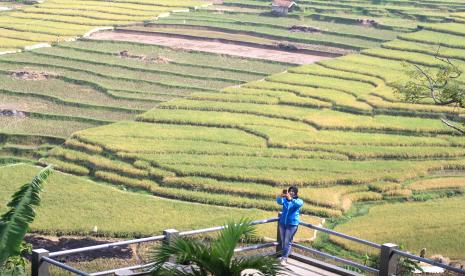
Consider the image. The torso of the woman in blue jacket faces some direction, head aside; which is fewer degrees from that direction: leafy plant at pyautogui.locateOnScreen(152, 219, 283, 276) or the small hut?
the leafy plant

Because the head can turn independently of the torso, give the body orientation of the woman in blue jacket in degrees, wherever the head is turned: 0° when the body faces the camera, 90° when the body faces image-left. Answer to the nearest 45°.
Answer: approximately 45°

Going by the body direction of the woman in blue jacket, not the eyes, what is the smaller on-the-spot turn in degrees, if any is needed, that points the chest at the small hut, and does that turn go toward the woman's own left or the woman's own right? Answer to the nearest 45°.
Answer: approximately 135° to the woman's own right

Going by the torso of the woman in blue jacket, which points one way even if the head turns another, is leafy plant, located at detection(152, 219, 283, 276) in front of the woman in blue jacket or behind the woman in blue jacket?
in front
